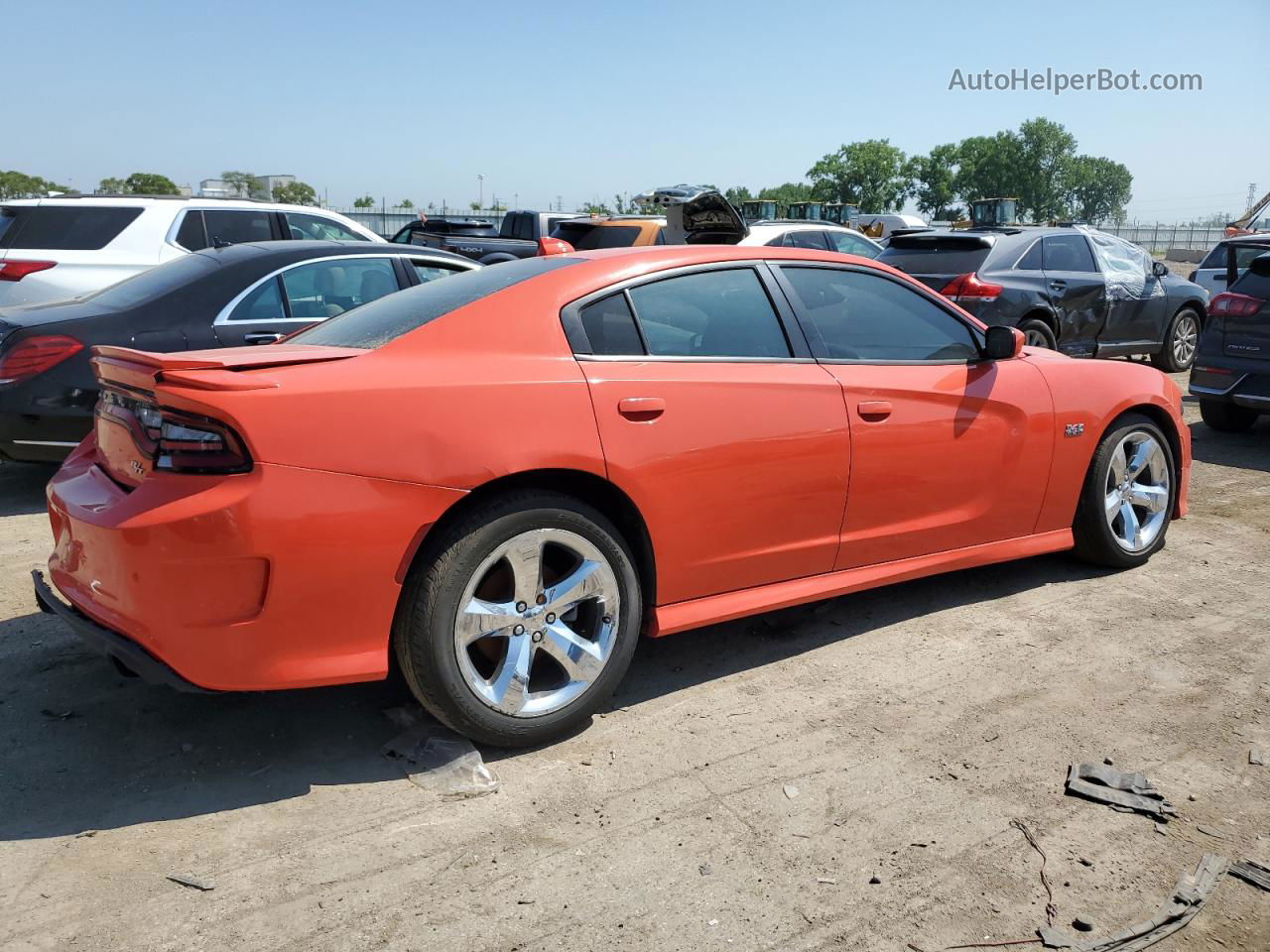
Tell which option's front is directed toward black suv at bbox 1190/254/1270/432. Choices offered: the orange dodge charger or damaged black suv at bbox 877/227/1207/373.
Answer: the orange dodge charger

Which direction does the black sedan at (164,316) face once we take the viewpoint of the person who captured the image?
facing away from the viewer and to the right of the viewer

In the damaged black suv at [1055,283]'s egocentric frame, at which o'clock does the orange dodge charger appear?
The orange dodge charger is roughly at 5 o'clock from the damaged black suv.

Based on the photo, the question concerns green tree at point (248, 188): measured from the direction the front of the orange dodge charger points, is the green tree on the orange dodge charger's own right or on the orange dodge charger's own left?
on the orange dodge charger's own left

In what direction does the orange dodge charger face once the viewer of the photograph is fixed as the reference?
facing away from the viewer and to the right of the viewer

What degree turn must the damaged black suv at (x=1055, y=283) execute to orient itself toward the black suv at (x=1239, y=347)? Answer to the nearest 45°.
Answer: approximately 90° to its right

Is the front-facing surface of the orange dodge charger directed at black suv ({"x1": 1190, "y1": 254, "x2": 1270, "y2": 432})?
yes

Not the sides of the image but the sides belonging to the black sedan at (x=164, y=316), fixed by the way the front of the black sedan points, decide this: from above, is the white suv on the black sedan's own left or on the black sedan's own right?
on the black sedan's own left

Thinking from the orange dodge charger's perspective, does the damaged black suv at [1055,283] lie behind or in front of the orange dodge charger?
in front

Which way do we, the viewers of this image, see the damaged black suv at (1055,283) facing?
facing away from the viewer and to the right of the viewer

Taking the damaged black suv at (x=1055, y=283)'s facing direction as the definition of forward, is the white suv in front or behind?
behind
